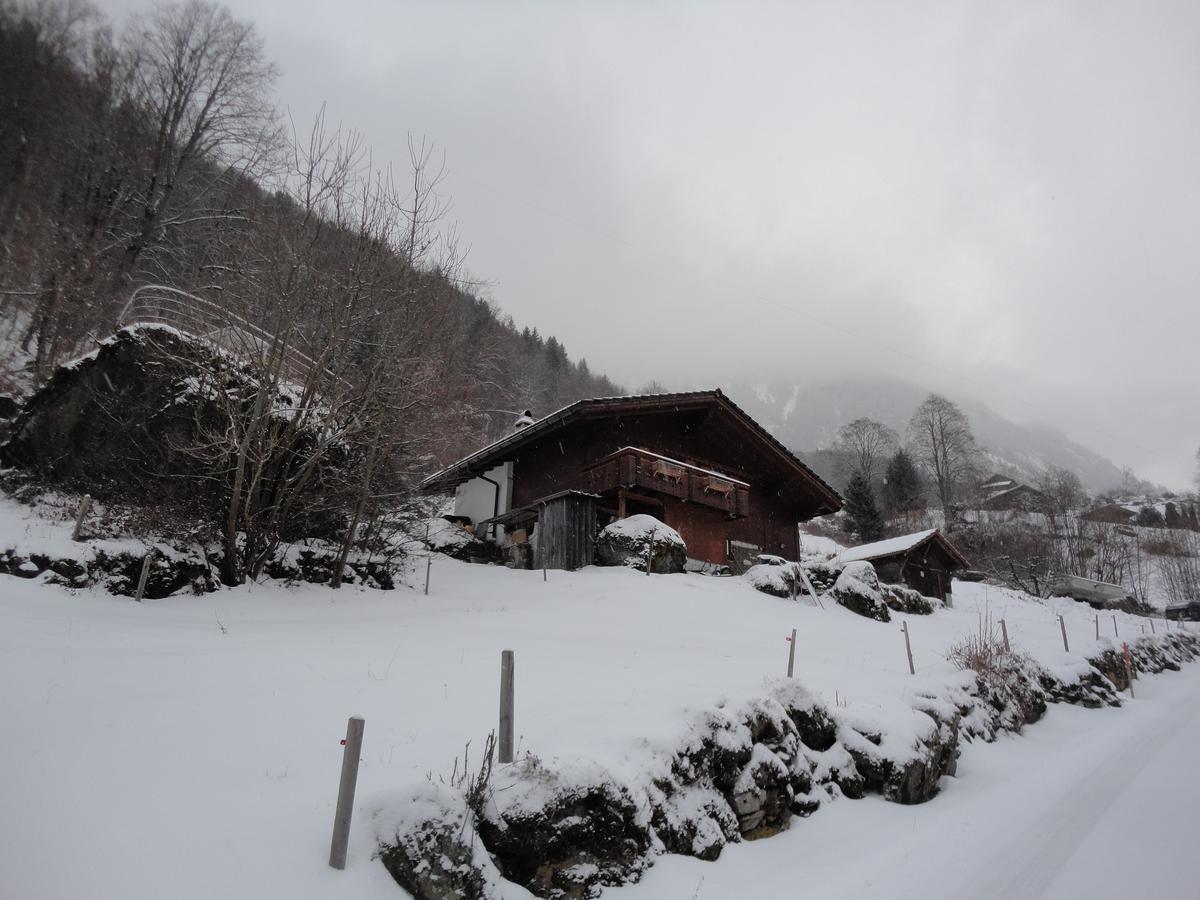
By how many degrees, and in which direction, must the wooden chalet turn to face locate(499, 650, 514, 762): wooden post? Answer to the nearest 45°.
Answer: approximately 45° to its right

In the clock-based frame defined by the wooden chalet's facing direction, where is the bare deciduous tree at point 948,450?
The bare deciduous tree is roughly at 9 o'clock from the wooden chalet.

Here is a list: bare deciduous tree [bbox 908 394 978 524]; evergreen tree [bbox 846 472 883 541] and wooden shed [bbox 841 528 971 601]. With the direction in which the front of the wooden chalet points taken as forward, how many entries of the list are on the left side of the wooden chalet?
3

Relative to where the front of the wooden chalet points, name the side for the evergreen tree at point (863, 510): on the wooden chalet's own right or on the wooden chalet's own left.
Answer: on the wooden chalet's own left

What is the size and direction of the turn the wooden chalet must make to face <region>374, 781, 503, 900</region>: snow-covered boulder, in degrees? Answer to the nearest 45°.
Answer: approximately 45° to its right

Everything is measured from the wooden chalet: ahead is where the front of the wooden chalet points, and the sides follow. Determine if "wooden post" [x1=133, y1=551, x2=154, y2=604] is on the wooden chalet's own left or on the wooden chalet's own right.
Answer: on the wooden chalet's own right

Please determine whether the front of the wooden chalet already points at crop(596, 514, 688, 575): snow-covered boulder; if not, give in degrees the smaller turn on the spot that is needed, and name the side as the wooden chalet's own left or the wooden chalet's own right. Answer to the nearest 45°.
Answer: approximately 45° to the wooden chalet's own right

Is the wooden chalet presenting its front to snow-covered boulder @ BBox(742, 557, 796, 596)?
yes

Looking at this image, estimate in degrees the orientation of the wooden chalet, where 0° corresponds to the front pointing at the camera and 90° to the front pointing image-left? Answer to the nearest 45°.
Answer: approximately 315°

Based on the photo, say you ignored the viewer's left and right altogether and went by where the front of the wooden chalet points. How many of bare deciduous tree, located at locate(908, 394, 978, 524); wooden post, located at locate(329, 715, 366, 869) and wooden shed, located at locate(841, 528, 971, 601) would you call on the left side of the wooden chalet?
2

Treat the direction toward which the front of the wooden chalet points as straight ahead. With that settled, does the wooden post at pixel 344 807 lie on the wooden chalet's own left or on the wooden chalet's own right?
on the wooden chalet's own right

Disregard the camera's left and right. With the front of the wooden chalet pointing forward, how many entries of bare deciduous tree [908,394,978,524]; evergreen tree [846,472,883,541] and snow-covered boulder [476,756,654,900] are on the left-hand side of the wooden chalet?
2

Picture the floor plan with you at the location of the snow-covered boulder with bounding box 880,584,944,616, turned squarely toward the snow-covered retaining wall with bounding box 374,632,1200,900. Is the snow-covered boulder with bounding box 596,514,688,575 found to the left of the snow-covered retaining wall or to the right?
right

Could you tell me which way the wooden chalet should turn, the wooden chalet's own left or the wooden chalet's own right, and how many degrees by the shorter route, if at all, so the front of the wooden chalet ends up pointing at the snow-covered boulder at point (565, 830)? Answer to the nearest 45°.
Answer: approximately 45° to the wooden chalet's own right

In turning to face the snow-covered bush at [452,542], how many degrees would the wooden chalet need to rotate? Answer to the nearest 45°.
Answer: approximately 135° to its right
